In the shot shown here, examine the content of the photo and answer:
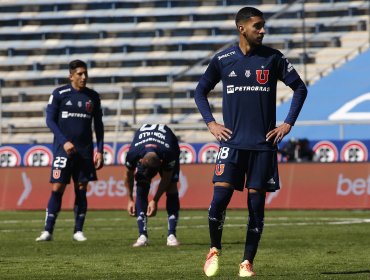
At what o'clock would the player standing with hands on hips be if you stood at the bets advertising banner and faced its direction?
The player standing with hands on hips is roughly at 12 o'clock from the bets advertising banner.

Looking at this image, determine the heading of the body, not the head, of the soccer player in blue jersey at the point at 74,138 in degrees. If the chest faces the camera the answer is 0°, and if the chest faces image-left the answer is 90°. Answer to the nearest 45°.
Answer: approximately 315°

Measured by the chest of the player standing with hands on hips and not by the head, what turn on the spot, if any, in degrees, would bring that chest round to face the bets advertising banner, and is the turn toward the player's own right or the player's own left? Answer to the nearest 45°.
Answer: approximately 180°
